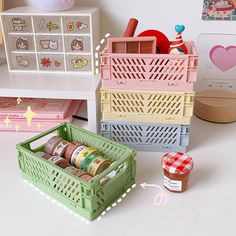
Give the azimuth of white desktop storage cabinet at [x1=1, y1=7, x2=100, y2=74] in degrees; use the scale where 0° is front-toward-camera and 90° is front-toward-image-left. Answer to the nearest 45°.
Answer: approximately 0°
